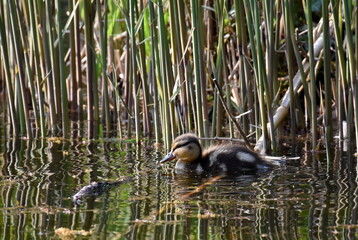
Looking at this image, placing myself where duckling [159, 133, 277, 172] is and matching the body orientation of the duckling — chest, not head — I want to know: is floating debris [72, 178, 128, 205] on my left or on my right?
on my left

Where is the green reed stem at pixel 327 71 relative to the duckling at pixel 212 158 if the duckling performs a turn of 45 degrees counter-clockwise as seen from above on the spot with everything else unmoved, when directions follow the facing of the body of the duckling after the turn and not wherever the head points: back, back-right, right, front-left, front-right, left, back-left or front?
back-left

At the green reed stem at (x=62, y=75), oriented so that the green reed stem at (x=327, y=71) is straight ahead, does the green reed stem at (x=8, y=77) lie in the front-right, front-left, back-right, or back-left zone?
back-right

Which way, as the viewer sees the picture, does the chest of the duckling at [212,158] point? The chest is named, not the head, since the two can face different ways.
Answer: to the viewer's left
